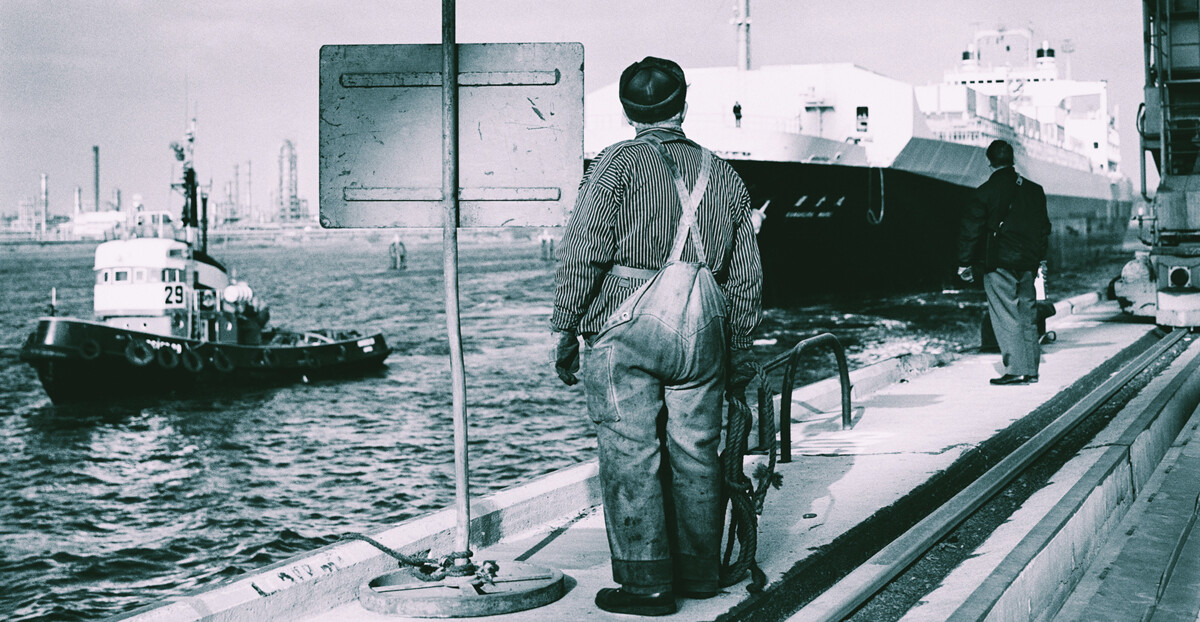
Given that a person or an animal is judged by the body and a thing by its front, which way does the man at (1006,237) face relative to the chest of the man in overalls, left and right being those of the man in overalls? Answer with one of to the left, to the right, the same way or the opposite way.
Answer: the same way

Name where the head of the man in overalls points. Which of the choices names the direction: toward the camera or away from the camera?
away from the camera

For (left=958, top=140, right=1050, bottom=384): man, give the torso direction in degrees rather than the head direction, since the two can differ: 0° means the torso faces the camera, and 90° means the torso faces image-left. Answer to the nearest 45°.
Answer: approximately 135°

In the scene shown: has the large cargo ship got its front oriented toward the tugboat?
yes

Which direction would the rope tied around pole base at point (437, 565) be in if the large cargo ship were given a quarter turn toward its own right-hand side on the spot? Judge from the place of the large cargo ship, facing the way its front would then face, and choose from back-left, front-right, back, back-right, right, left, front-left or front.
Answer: back-left

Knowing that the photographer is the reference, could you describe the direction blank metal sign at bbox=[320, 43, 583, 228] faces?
facing away from the viewer

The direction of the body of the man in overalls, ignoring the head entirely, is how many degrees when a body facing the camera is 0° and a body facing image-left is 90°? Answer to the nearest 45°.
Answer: approximately 135°

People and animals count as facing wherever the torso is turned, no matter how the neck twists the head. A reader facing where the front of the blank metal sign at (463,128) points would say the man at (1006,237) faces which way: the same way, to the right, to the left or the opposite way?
the same way

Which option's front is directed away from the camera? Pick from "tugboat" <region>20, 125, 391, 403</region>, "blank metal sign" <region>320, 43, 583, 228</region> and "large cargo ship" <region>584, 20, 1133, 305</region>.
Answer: the blank metal sign

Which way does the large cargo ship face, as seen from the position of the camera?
facing the viewer and to the left of the viewer

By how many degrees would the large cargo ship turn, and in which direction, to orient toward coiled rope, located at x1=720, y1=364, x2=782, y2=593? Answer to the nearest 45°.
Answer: approximately 45° to its left

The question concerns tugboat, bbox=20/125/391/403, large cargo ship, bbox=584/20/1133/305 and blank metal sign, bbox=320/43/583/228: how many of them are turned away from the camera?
1
